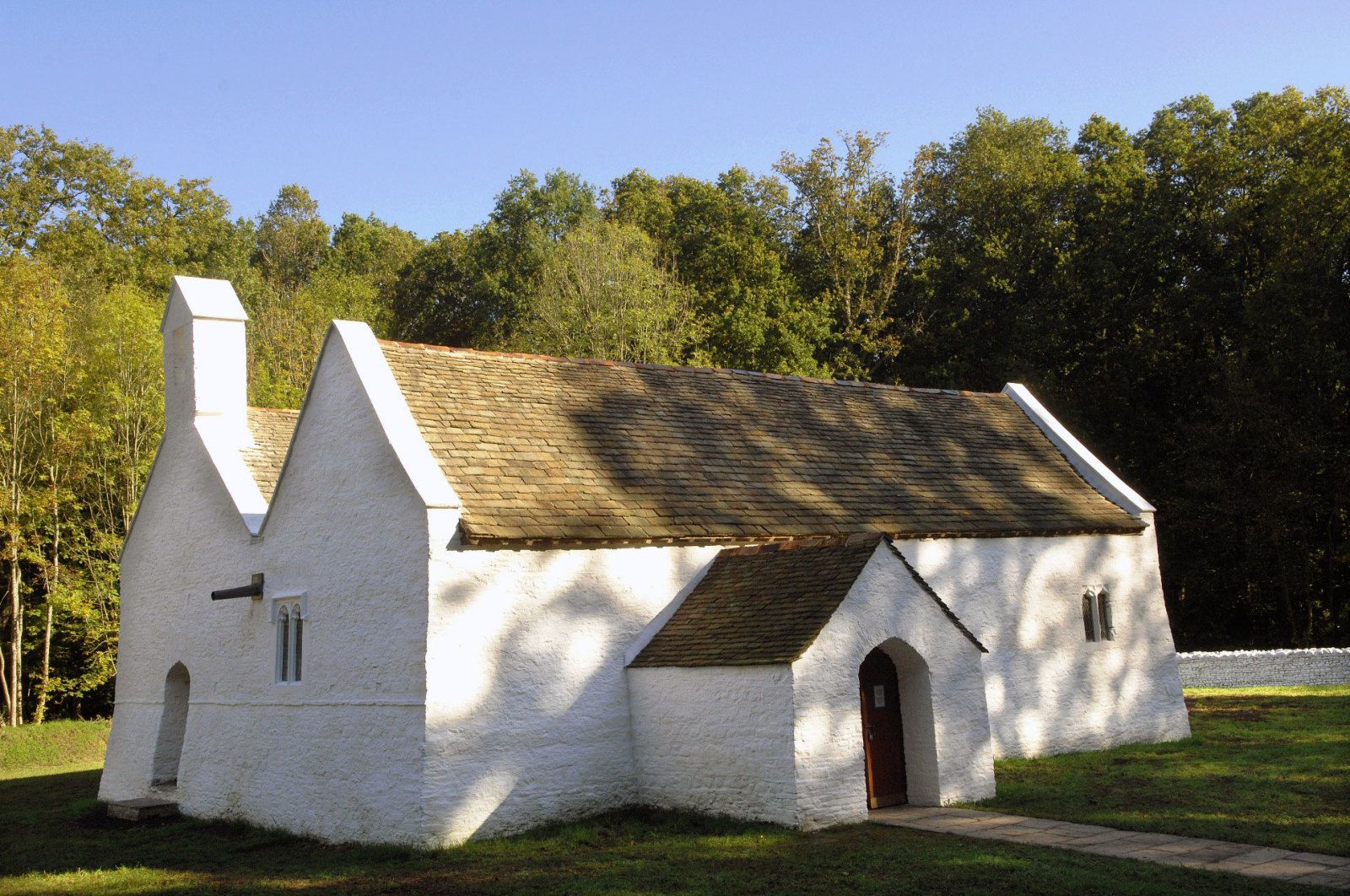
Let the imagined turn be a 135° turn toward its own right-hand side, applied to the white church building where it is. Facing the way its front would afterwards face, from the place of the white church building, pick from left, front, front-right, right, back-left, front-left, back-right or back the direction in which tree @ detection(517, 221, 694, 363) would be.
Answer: right

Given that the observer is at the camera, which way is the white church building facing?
facing the viewer and to the right of the viewer

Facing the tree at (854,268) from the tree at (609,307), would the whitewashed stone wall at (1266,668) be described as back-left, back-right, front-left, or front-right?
front-right

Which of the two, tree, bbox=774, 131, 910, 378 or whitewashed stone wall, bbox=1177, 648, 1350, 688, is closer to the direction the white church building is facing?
the whitewashed stone wall

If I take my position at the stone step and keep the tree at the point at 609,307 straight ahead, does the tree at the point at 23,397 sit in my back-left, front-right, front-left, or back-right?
front-left

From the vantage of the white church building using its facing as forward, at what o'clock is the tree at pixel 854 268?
The tree is roughly at 8 o'clock from the white church building.

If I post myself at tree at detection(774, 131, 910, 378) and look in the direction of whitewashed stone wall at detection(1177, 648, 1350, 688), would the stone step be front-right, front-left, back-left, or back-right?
front-right

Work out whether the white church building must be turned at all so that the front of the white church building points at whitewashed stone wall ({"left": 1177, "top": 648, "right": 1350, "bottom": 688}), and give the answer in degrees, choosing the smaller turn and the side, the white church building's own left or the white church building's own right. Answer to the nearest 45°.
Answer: approximately 90° to the white church building's own left

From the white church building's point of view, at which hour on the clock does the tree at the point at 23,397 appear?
The tree is roughly at 6 o'clock from the white church building.
